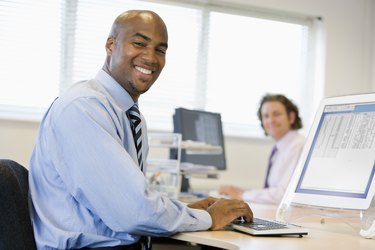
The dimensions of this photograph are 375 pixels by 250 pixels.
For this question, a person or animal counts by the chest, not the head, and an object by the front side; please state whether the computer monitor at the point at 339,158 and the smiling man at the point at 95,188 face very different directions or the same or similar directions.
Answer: very different directions

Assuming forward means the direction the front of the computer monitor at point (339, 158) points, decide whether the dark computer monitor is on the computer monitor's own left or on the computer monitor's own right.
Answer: on the computer monitor's own right

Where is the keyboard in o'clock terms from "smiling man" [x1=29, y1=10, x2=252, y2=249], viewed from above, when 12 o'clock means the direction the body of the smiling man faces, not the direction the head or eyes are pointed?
The keyboard is roughly at 12 o'clock from the smiling man.

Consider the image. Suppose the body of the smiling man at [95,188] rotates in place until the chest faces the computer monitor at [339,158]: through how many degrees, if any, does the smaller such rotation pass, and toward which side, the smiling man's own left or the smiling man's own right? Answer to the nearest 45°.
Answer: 0° — they already face it

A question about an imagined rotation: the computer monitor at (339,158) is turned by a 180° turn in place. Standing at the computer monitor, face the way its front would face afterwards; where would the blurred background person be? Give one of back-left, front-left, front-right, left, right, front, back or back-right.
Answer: front-left

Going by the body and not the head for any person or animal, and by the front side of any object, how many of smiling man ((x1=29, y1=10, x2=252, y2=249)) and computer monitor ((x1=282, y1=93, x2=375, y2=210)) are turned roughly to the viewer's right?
1

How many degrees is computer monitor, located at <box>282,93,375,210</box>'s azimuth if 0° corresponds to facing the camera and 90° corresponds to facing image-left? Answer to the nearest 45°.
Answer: approximately 45°

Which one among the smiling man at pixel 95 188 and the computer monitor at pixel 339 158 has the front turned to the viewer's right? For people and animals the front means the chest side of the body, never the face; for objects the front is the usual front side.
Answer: the smiling man

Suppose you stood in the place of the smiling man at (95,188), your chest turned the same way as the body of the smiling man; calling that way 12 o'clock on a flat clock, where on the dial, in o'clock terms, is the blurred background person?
The blurred background person is roughly at 10 o'clock from the smiling man.

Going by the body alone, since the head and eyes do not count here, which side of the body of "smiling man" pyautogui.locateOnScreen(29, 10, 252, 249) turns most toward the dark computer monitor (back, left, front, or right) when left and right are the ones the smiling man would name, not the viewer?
left

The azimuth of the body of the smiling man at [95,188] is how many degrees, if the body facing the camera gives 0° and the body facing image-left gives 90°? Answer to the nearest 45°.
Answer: approximately 270°
